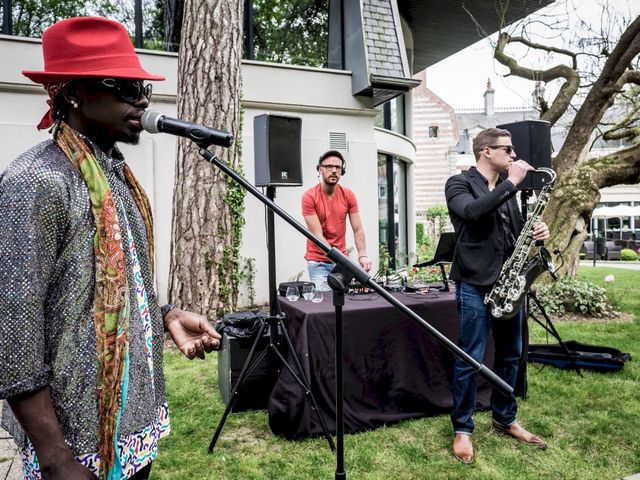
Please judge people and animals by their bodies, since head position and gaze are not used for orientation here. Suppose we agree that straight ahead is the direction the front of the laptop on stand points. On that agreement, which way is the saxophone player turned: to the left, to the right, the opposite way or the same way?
the opposite way

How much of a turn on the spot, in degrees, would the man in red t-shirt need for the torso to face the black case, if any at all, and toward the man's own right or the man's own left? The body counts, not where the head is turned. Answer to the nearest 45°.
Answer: approximately 90° to the man's own left

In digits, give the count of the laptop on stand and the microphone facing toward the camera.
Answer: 0

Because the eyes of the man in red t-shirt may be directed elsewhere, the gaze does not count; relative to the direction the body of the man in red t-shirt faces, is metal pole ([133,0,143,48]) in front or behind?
behind

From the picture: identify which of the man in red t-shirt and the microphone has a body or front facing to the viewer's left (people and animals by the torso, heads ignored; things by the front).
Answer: the microphone

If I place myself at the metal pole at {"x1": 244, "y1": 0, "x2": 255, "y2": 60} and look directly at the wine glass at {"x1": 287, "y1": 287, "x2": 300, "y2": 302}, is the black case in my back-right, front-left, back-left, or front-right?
front-left

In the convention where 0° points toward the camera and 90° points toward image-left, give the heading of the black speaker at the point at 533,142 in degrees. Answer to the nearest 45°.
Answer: approximately 315°

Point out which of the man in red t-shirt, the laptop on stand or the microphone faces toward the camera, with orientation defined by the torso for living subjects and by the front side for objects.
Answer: the man in red t-shirt

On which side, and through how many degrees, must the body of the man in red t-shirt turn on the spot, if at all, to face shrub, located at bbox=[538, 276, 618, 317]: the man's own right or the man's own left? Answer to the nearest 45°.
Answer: approximately 135° to the man's own left

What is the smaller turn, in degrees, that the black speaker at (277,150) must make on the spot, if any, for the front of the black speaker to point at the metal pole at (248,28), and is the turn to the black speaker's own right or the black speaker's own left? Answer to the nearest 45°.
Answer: approximately 135° to the black speaker's own left

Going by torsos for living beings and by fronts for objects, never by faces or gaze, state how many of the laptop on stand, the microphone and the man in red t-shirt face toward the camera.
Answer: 1

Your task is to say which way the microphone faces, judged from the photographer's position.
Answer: facing to the left of the viewer
